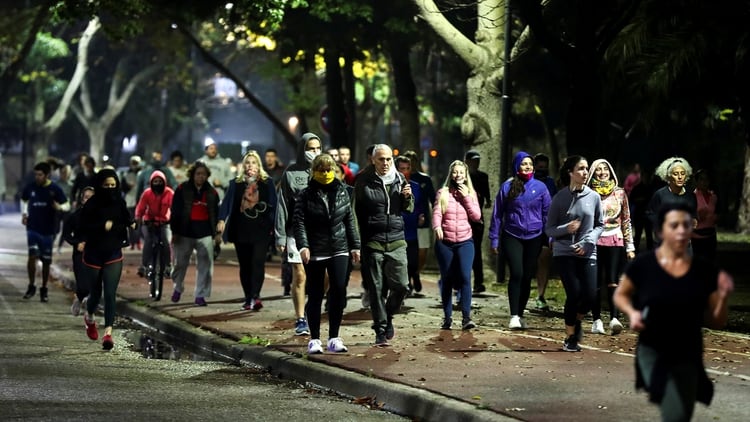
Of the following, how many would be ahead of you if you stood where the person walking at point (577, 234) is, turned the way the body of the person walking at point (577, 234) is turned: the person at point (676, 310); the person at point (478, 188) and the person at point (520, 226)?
1

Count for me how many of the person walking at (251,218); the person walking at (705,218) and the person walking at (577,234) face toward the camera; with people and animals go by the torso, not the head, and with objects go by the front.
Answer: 3

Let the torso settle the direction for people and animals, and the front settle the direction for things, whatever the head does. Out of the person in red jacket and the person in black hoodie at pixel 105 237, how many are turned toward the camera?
2

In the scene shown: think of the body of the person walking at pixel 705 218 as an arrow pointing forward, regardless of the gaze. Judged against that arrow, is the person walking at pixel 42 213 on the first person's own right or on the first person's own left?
on the first person's own right

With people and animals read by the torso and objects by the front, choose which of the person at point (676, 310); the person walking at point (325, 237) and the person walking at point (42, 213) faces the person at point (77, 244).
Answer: the person walking at point (42, 213)

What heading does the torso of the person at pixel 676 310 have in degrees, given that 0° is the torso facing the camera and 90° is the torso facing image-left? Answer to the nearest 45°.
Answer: approximately 0°

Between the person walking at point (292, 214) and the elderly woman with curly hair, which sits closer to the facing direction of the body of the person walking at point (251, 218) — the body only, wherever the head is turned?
the person walking
